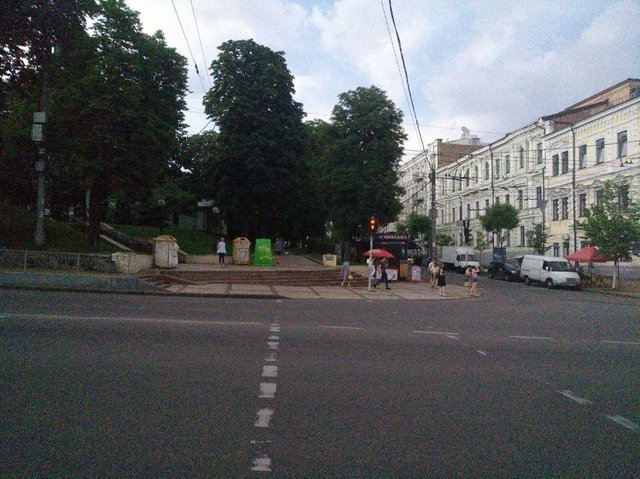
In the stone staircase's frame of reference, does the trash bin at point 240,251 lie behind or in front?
behind

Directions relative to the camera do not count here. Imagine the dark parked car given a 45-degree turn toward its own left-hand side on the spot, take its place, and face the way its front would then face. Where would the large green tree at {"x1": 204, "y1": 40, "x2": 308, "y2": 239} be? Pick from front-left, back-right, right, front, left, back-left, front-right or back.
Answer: back-right

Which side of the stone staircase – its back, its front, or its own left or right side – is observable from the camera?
front

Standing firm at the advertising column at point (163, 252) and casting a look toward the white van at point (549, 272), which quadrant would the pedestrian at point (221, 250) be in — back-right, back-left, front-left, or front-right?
front-left

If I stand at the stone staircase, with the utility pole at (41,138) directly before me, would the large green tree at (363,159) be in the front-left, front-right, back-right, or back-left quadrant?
back-right

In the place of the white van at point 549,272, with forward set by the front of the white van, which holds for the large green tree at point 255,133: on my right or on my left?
on my right

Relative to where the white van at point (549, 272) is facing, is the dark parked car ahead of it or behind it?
behind

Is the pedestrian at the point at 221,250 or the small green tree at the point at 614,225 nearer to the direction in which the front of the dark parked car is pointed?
the small green tree
